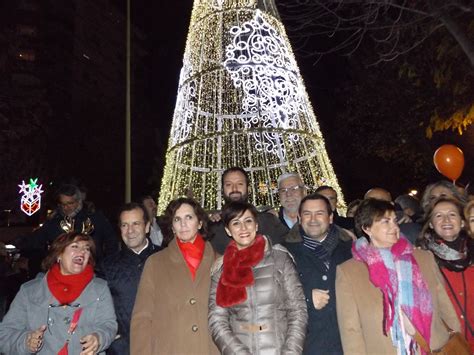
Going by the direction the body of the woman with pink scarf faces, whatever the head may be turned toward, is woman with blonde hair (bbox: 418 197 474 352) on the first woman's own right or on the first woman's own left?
on the first woman's own left

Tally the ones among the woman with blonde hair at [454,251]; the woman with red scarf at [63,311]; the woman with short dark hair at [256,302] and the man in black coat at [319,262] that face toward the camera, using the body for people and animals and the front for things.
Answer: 4

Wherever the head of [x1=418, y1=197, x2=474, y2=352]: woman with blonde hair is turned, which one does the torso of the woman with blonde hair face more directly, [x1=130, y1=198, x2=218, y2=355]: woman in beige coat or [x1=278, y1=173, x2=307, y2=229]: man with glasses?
the woman in beige coat

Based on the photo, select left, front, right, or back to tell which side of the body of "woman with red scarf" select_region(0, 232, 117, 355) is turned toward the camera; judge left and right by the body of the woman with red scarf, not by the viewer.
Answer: front

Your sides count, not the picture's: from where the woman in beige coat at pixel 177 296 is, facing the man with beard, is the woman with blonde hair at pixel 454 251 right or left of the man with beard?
right

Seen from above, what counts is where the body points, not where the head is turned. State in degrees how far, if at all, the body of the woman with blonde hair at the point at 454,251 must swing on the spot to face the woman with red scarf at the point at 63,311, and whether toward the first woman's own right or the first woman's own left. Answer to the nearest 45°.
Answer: approximately 45° to the first woman's own right

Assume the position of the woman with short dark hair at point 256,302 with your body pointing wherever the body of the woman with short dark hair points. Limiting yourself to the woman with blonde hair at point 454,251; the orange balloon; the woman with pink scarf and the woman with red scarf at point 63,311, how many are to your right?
1

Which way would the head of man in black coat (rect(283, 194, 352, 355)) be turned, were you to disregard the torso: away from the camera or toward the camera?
toward the camera

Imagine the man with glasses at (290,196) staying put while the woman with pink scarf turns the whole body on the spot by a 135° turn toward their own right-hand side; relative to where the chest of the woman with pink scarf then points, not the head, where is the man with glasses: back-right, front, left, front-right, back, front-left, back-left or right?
front-right

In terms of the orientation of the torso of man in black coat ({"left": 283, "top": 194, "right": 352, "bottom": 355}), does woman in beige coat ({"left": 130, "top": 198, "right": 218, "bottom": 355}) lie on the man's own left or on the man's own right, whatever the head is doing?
on the man's own right

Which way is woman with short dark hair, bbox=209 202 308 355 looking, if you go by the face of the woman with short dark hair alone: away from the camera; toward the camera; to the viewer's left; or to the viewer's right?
toward the camera

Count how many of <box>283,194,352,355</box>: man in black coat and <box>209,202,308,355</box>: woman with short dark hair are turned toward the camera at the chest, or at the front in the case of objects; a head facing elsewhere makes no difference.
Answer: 2

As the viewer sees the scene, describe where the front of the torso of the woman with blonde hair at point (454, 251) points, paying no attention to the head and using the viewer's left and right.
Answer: facing the viewer

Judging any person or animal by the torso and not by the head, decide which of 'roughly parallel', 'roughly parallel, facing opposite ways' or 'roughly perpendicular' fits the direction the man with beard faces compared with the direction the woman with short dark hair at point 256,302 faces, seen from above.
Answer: roughly parallel

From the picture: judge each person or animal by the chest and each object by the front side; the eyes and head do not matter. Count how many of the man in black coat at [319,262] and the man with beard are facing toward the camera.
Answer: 2
